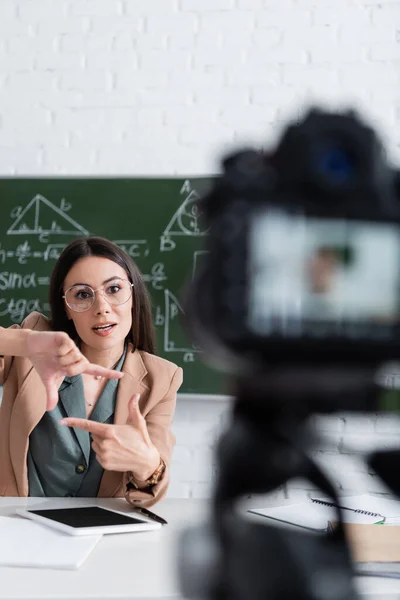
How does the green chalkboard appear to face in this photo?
toward the camera

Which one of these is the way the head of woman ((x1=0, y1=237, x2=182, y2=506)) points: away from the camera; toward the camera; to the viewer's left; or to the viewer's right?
toward the camera

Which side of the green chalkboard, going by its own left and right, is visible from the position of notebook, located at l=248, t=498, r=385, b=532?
front

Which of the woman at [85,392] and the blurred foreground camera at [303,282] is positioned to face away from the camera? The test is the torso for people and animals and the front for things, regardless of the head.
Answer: the blurred foreground camera

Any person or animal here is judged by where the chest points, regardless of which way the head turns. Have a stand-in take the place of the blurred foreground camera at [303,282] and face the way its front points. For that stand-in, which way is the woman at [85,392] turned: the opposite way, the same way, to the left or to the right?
the opposite way

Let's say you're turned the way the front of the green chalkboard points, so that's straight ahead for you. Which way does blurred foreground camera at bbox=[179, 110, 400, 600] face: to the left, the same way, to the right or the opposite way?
the opposite way

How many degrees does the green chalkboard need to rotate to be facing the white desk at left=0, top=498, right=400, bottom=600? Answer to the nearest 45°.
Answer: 0° — it already faces it

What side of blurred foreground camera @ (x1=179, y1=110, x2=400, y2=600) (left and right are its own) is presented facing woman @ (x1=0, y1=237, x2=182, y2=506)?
front

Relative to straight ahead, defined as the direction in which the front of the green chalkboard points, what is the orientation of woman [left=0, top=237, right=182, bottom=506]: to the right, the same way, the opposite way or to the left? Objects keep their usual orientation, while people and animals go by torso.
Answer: the same way

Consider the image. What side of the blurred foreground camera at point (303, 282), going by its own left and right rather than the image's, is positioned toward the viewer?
back

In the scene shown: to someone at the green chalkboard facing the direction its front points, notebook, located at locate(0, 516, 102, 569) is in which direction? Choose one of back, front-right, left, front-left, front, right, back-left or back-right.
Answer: front

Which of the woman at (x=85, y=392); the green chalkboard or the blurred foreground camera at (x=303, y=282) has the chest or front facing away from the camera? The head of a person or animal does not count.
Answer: the blurred foreground camera

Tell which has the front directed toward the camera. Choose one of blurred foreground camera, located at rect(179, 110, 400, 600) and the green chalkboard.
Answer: the green chalkboard

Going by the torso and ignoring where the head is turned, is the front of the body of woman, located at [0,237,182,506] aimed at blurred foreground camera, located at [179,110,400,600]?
yes

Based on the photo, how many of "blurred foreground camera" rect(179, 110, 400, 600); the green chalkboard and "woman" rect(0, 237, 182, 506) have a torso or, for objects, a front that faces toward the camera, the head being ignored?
2

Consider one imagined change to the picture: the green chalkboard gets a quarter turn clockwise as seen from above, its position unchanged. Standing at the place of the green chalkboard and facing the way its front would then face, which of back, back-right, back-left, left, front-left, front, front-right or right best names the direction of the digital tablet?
left

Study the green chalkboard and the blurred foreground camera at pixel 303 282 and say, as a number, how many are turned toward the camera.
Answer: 1

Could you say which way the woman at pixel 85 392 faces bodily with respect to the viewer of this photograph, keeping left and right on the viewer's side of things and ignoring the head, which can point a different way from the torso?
facing the viewer
